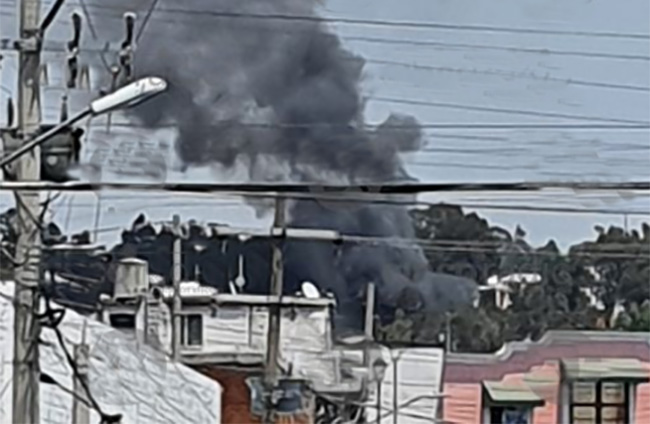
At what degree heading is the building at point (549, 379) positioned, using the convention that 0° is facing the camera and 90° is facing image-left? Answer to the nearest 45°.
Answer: approximately 0°

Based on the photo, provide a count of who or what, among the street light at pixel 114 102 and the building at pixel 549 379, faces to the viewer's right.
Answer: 1

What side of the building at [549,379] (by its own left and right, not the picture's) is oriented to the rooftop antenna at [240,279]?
right

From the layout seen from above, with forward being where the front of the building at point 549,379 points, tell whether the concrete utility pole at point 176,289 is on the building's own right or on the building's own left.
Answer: on the building's own right

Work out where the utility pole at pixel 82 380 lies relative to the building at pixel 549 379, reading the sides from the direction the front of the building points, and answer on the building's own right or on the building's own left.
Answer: on the building's own right

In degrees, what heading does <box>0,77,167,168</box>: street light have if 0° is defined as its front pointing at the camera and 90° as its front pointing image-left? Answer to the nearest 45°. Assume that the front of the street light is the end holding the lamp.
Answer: approximately 270°
